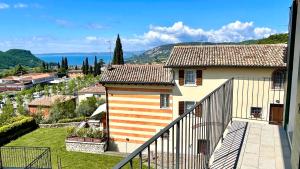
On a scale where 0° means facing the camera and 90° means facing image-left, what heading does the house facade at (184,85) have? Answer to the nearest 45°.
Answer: approximately 0°

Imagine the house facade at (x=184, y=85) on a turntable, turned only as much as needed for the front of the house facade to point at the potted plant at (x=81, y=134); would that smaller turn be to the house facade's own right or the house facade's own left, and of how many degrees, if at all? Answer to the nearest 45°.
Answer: approximately 90° to the house facade's own right

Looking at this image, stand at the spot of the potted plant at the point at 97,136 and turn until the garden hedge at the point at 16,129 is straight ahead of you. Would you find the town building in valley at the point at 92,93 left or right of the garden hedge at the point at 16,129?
right

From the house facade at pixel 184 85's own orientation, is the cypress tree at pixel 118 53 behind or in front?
behind

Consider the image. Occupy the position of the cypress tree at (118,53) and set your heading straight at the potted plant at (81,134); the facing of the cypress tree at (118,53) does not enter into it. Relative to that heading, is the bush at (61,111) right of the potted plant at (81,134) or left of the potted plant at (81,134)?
right

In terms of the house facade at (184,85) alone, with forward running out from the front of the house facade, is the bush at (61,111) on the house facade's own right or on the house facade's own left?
on the house facade's own right

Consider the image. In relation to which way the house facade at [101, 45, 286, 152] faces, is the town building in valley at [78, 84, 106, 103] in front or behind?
behind

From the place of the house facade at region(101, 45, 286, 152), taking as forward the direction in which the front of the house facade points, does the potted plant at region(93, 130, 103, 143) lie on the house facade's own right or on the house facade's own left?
on the house facade's own right

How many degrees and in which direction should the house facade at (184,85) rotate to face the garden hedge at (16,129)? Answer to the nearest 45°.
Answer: approximately 90° to its right
